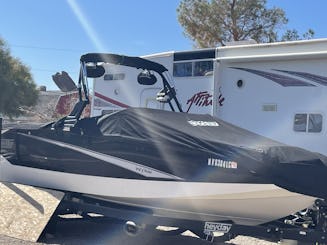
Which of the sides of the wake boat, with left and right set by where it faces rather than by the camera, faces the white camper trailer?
left

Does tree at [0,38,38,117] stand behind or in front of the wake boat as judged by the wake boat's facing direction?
behind

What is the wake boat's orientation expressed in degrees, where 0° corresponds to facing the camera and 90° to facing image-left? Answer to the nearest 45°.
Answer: approximately 315°

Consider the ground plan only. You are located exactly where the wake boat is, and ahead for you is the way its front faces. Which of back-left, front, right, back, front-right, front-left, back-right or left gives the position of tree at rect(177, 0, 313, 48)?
back-left

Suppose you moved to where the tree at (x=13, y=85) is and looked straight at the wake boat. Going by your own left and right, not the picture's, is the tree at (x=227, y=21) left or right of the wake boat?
left
